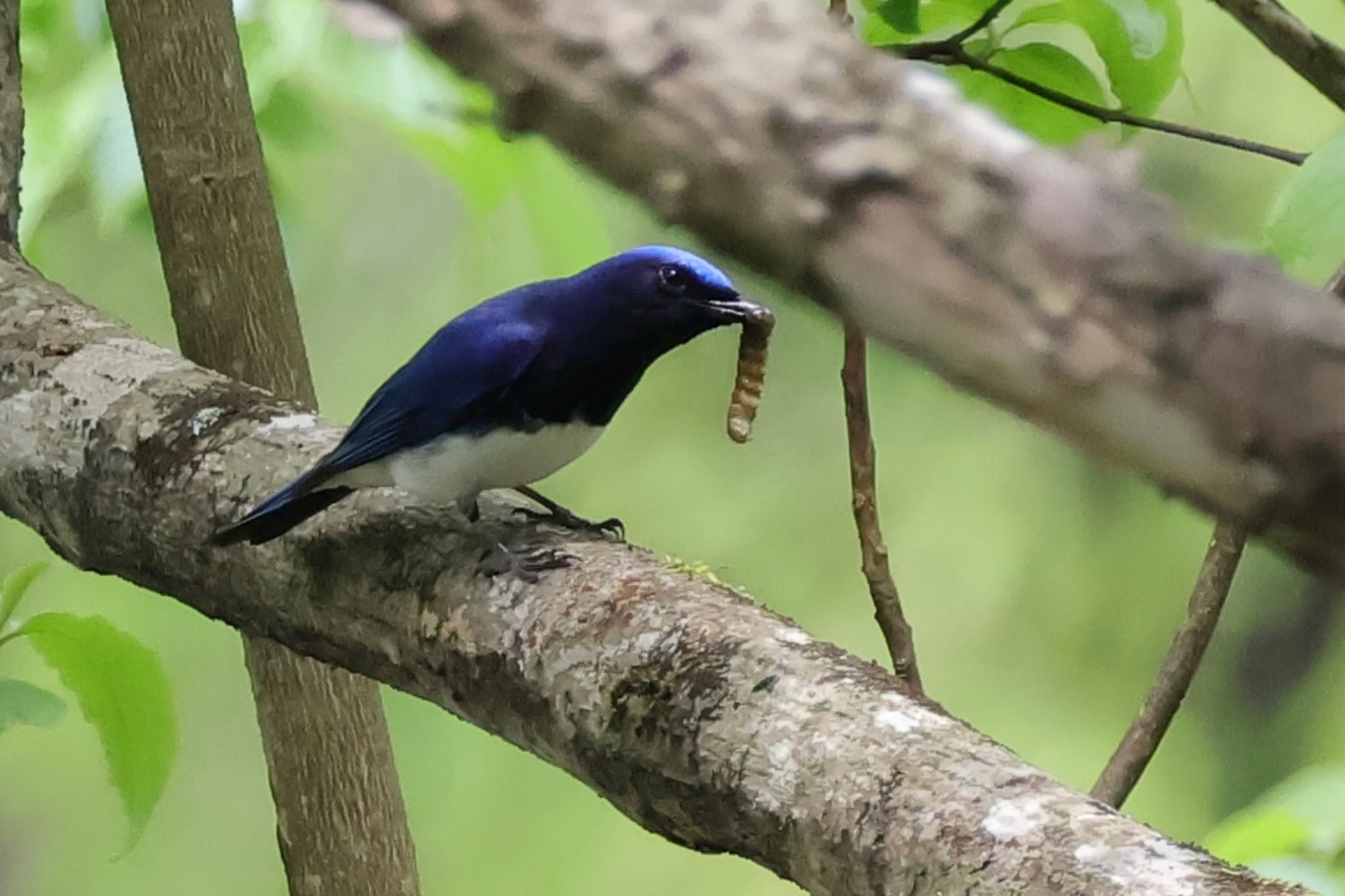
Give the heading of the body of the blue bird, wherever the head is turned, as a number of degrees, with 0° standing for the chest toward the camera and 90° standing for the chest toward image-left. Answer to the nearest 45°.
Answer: approximately 270°
